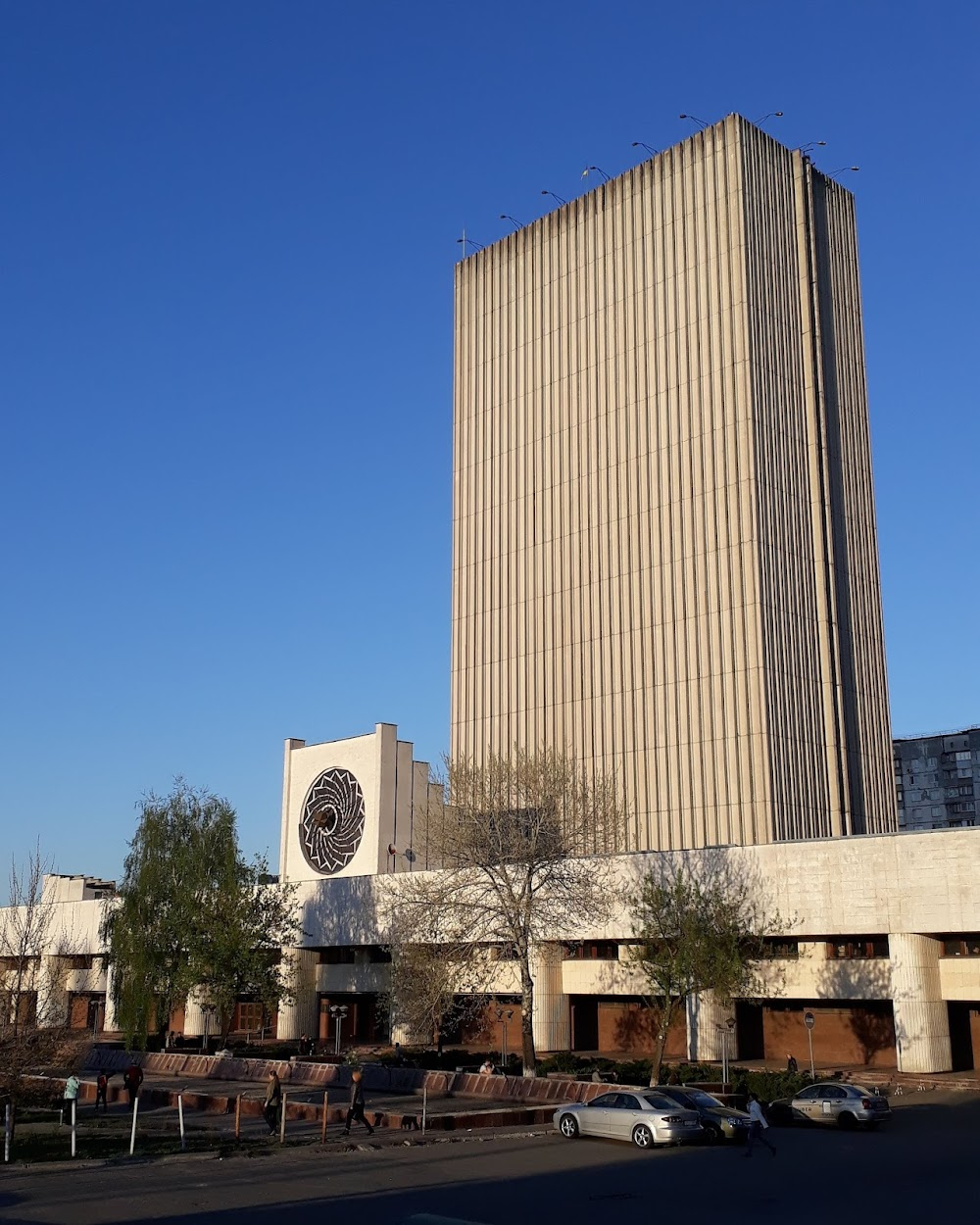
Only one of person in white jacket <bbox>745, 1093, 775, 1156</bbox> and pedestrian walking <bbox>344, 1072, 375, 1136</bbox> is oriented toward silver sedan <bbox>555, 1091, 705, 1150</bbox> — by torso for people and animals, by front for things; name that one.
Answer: the person in white jacket

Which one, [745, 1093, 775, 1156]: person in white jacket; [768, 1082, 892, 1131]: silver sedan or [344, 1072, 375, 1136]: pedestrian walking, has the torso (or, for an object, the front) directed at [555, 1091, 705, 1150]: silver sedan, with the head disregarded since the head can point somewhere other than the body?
the person in white jacket

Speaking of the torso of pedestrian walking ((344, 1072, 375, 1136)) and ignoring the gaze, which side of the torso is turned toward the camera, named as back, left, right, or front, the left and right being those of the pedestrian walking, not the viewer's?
left

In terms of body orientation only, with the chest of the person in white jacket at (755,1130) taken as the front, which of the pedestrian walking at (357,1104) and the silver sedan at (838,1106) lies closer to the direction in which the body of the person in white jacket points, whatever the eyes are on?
the pedestrian walking

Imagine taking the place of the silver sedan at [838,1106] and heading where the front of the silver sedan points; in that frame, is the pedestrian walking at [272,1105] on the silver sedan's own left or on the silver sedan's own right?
on the silver sedan's own left

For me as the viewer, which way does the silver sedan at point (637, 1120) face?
facing away from the viewer and to the left of the viewer

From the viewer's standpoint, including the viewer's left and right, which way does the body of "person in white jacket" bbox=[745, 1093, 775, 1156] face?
facing to the left of the viewer
